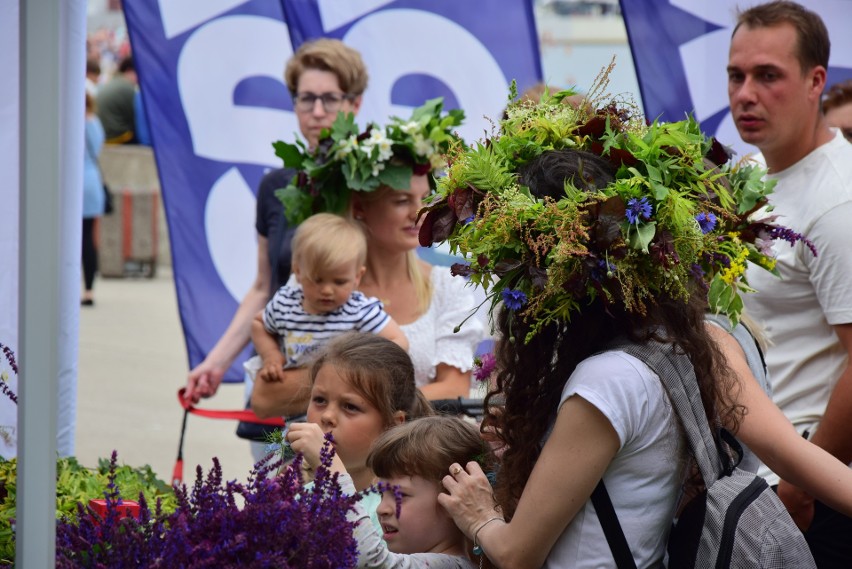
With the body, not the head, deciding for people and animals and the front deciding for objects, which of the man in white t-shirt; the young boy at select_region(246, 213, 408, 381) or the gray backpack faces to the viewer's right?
the gray backpack

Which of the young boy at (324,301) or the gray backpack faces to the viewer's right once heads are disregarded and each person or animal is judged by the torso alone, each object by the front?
the gray backpack

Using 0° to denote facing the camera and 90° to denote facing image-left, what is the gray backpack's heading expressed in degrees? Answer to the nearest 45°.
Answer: approximately 270°

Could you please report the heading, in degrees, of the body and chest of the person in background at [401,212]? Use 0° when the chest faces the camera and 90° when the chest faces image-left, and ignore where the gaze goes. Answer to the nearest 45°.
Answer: approximately 315°

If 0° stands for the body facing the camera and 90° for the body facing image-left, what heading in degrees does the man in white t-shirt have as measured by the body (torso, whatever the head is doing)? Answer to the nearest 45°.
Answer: approximately 45°
